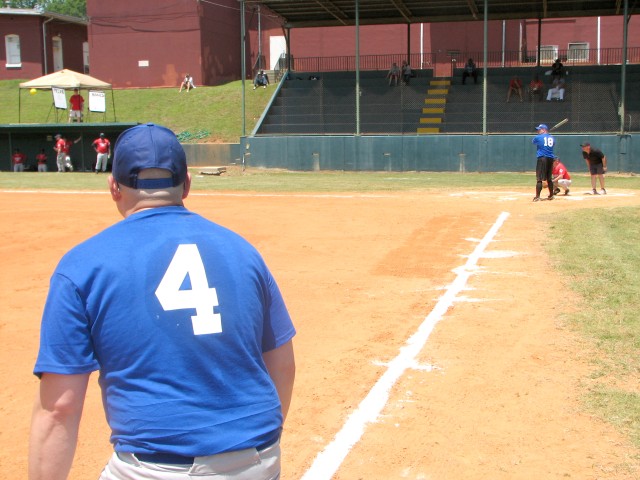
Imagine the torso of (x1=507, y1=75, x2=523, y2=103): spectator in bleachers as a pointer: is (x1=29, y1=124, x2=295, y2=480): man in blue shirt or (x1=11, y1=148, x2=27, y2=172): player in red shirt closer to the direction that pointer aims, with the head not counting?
the man in blue shirt

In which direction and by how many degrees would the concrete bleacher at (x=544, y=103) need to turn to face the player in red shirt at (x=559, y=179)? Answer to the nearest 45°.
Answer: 0° — it already faces them

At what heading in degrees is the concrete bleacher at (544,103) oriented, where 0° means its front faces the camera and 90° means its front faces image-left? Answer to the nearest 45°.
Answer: approximately 0°

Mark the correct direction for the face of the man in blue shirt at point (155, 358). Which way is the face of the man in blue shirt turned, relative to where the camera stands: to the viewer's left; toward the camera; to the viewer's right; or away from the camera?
away from the camera

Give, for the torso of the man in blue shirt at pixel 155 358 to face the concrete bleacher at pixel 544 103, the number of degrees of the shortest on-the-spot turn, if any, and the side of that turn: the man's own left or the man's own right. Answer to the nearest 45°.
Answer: approximately 45° to the man's own right

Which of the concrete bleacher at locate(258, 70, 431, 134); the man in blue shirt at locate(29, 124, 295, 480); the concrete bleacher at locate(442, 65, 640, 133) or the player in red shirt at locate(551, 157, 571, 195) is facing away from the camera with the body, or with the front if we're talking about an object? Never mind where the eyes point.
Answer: the man in blue shirt

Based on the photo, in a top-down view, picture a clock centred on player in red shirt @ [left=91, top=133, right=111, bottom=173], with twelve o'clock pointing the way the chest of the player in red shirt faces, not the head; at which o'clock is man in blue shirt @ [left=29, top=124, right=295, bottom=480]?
The man in blue shirt is roughly at 12 o'clock from the player in red shirt.

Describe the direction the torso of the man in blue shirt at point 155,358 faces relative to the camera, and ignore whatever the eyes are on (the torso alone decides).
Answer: away from the camera

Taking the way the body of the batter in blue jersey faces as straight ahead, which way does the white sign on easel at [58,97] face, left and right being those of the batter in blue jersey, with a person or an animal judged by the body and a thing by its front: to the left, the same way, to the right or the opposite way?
the opposite way
